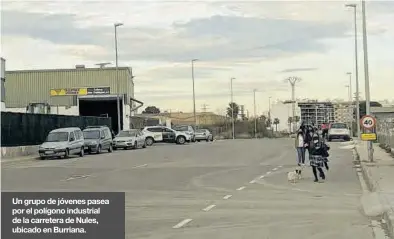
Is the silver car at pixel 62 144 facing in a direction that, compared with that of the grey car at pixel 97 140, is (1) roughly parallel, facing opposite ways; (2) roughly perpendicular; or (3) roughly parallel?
roughly parallel

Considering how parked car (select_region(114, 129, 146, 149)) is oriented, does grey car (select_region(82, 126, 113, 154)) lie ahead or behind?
ahead

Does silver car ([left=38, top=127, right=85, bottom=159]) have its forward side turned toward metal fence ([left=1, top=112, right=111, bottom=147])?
no

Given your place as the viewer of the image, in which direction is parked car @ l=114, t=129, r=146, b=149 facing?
facing the viewer and to the left of the viewer

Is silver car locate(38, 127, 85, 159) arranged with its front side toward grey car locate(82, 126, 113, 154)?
no

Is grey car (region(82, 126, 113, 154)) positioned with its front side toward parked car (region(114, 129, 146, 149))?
no

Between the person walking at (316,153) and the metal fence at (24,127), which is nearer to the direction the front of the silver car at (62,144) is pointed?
the person walking

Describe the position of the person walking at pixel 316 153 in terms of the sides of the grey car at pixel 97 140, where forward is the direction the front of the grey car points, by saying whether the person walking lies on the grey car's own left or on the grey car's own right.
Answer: on the grey car's own left

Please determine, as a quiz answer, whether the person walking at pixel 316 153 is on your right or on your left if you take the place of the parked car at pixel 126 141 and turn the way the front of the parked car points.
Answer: on your left

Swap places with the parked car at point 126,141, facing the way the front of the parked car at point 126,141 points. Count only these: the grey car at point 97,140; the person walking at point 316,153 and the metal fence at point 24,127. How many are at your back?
0

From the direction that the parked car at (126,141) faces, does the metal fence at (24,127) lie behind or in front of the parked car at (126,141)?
in front
